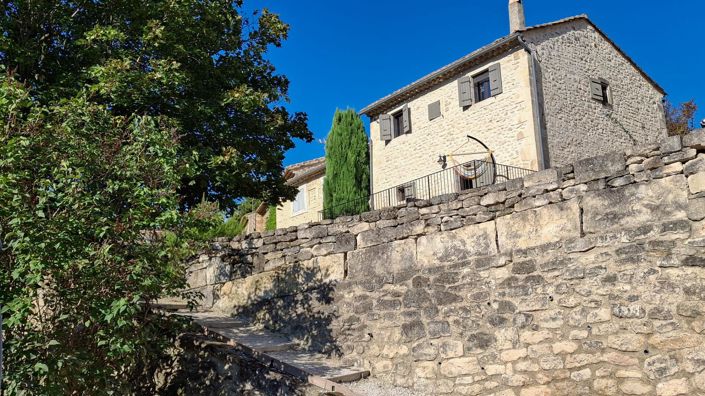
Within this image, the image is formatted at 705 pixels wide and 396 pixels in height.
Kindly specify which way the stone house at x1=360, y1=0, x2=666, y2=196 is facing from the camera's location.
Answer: facing the viewer and to the left of the viewer

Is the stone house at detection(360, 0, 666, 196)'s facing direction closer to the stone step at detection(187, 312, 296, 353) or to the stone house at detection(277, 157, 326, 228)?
the stone step

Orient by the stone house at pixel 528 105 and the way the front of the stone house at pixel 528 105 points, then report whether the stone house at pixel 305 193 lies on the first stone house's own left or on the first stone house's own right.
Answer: on the first stone house's own right

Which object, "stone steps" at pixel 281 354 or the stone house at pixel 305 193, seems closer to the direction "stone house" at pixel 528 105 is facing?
the stone steps

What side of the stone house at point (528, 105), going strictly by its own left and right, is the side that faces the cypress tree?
right

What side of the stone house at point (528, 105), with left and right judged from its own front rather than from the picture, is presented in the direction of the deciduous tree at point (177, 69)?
front

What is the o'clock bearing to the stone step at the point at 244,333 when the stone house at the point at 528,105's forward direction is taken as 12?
The stone step is roughly at 11 o'clock from the stone house.

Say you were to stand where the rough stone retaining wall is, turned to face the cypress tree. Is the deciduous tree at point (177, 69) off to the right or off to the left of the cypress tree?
left

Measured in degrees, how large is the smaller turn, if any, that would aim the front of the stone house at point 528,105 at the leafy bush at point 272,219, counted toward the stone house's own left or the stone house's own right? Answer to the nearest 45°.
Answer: approximately 90° to the stone house's own right

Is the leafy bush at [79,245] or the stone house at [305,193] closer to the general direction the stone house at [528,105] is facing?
the leafy bush
